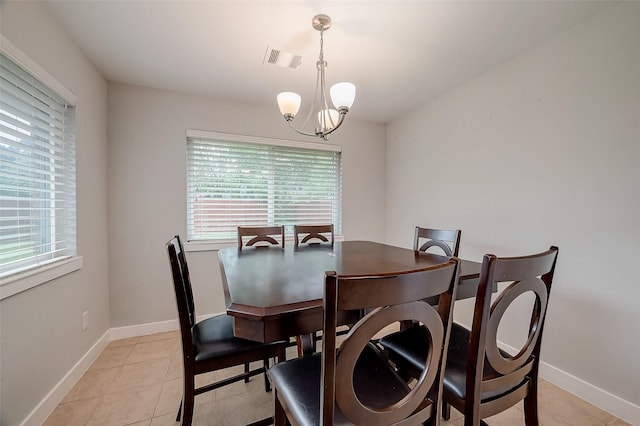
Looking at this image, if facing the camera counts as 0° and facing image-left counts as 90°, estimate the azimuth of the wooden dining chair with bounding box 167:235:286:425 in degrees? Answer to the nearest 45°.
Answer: approximately 270°

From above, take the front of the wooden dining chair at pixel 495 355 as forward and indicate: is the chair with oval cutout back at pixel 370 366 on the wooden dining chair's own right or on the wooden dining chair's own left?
on the wooden dining chair's own left

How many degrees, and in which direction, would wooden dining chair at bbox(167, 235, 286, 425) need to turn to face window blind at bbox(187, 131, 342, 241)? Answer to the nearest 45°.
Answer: approximately 90° to its left

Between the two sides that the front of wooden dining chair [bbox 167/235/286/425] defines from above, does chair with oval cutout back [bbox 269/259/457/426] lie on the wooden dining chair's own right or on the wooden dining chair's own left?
on the wooden dining chair's own right

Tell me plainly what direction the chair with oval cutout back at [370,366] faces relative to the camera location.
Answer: facing away from the viewer and to the left of the viewer

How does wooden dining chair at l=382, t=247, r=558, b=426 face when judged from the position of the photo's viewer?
facing away from the viewer and to the left of the viewer

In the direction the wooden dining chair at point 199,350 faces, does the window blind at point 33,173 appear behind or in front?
behind

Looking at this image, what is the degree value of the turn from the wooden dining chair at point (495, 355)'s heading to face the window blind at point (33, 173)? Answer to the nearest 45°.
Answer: approximately 45° to its left

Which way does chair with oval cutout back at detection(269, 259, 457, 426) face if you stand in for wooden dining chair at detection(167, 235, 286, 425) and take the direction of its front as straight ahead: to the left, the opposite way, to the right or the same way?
to the left

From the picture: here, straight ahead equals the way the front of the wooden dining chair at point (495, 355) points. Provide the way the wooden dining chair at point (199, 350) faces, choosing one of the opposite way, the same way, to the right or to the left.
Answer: to the right
